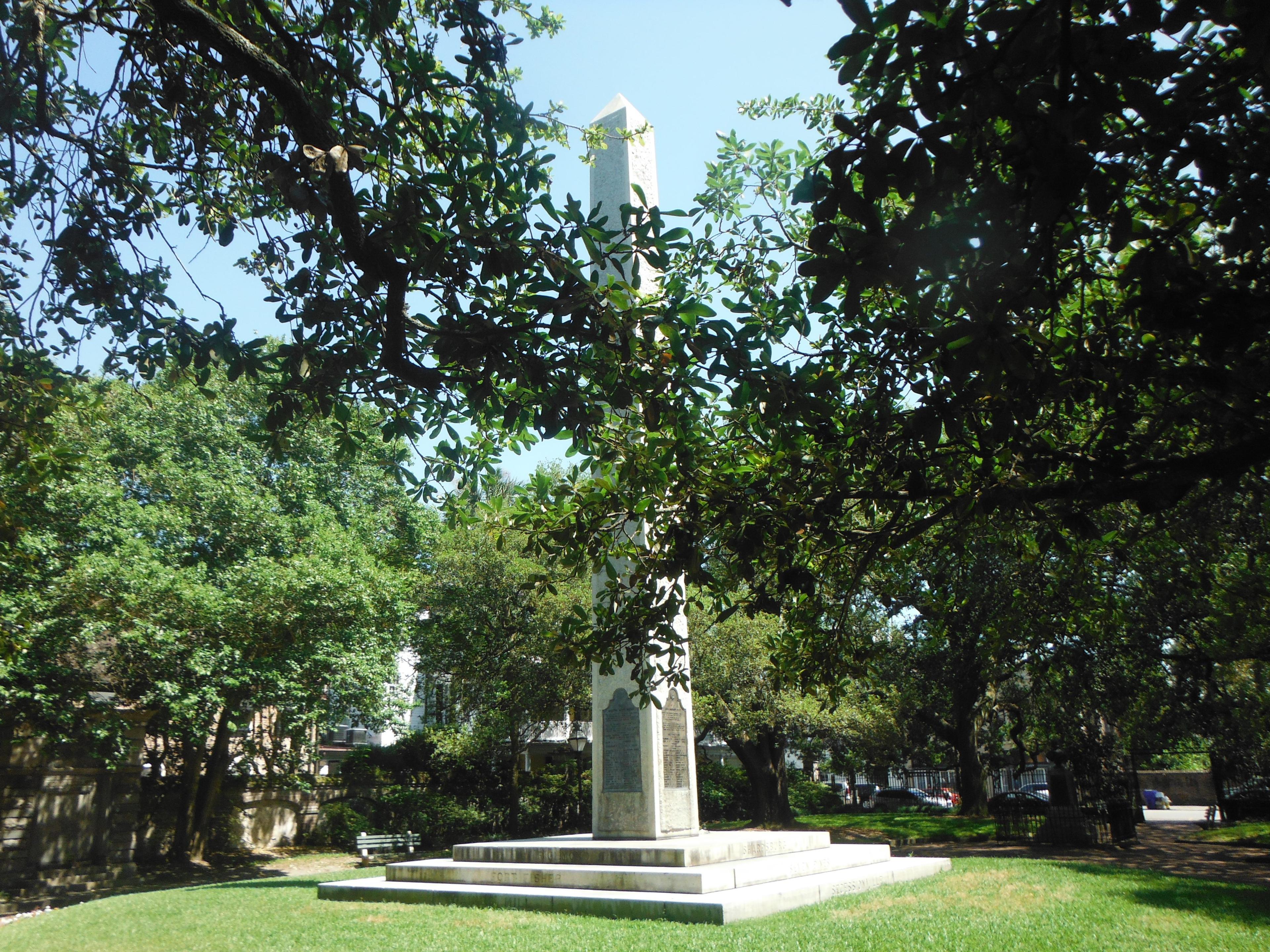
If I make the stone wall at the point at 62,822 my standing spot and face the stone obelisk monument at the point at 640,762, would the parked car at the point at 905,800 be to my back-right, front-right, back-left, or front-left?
front-left

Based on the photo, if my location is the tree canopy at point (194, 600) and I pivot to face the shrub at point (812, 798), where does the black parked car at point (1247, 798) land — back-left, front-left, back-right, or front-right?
front-right
